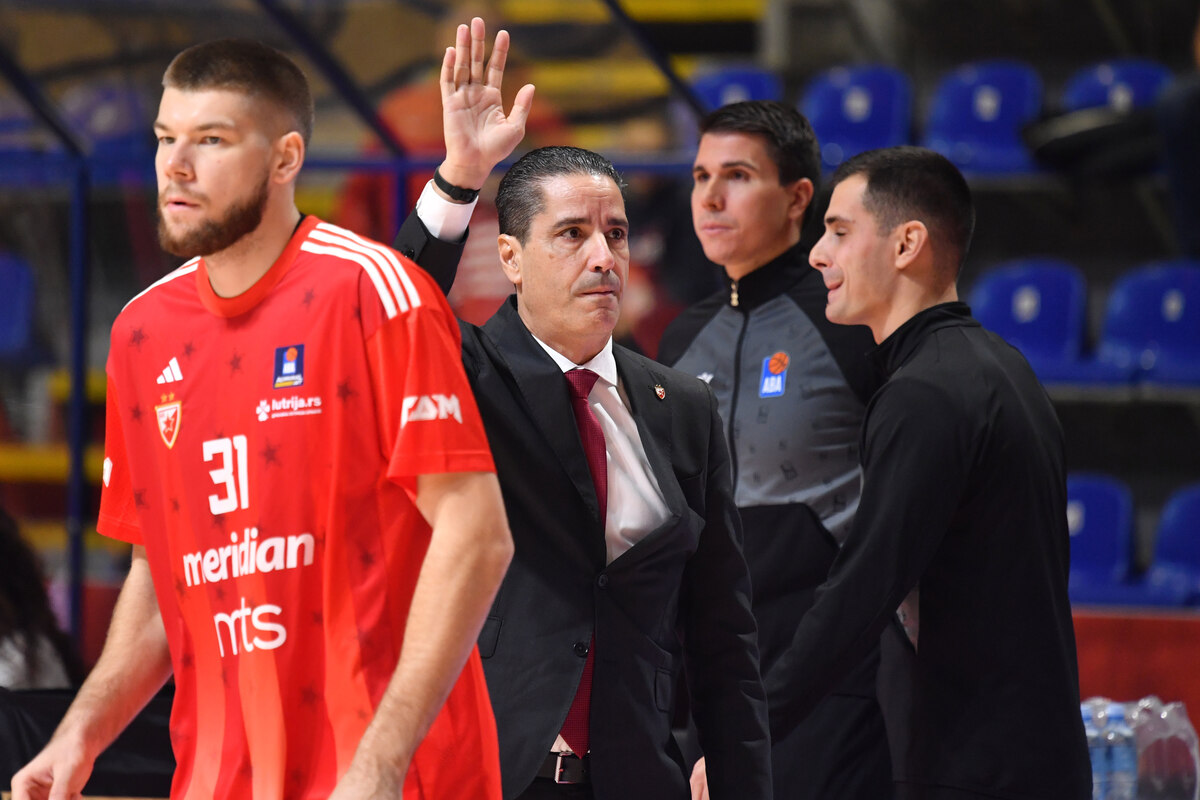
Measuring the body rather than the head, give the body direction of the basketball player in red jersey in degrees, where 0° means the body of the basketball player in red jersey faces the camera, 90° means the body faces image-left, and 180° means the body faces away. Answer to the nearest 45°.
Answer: approximately 45°

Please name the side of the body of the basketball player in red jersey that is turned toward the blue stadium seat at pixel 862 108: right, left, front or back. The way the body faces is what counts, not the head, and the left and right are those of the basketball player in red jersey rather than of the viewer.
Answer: back

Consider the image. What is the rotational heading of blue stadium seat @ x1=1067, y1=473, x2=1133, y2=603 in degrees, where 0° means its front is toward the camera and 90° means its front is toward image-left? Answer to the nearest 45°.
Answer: approximately 0°

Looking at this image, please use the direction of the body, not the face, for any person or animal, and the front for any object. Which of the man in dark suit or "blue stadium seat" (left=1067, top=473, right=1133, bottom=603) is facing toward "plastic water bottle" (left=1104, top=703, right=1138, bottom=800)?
the blue stadium seat

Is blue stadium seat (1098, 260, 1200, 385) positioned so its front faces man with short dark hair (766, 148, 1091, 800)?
yes

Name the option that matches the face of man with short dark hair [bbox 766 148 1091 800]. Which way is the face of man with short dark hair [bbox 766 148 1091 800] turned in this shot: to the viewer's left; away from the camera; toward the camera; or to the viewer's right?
to the viewer's left

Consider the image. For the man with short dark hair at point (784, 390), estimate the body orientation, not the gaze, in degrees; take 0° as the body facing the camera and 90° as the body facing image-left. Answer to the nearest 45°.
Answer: approximately 45°
